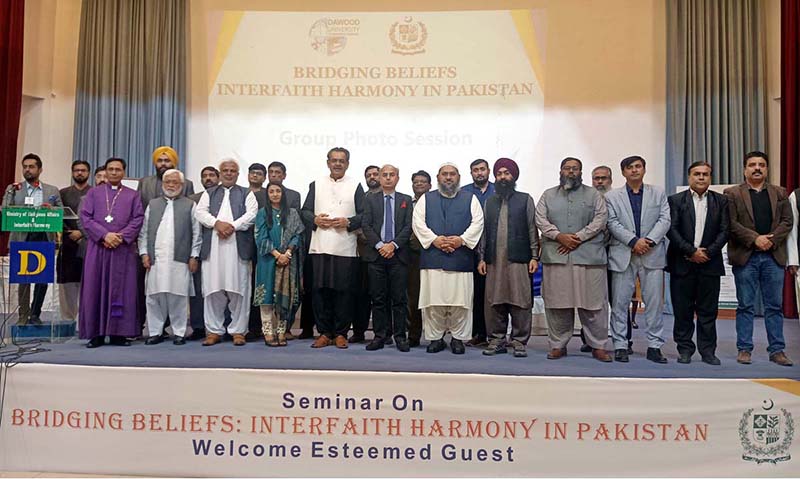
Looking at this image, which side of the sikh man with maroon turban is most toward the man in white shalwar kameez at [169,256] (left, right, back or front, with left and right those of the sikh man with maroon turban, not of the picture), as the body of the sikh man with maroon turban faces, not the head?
right

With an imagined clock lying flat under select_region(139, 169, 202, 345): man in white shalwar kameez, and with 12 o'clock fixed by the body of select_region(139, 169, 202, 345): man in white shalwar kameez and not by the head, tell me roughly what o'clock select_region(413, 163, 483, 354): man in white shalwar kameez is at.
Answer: select_region(413, 163, 483, 354): man in white shalwar kameez is roughly at 10 o'clock from select_region(139, 169, 202, 345): man in white shalwar kameez.

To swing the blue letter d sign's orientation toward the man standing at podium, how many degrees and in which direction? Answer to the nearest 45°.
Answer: approximately 180°

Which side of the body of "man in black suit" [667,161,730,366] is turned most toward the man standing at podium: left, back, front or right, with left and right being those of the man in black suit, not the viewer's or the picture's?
right

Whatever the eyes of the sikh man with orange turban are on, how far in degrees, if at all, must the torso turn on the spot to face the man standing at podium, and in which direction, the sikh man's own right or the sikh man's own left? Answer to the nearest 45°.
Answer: approximately 90° to the sikh man's own right

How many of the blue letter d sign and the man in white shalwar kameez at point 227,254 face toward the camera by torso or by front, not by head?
2
